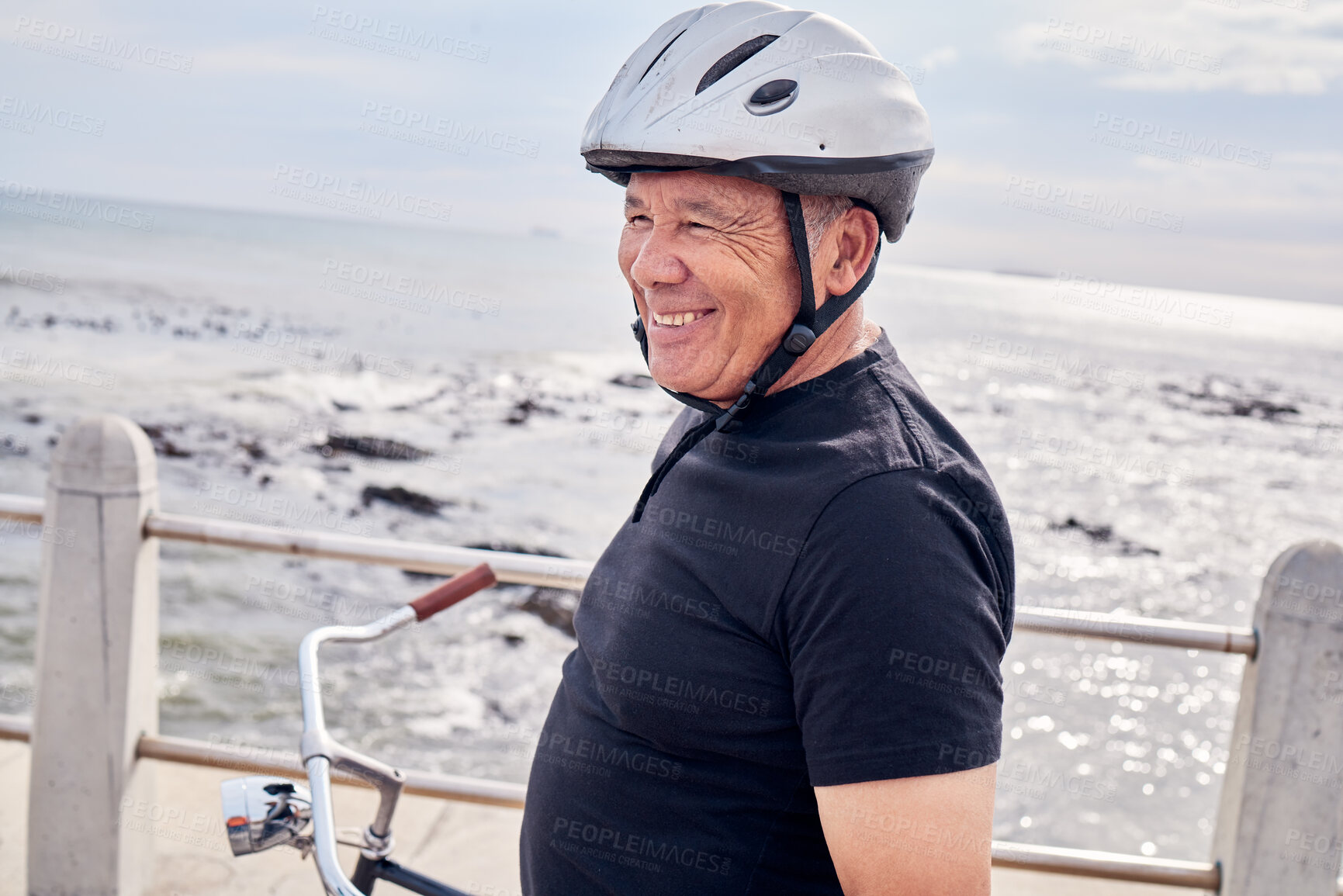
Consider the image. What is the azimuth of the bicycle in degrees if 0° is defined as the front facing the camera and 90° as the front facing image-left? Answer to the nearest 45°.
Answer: approximately 90°

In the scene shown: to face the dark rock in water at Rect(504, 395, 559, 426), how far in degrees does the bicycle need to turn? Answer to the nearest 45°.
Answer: approximately 90° to its right

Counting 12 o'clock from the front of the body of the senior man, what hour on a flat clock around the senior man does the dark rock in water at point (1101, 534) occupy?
The dark rock in water is roughly at 5 o'clock from the senior man.

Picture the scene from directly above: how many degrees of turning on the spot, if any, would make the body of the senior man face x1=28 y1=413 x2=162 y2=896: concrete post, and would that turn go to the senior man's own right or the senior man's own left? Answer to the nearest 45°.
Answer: approximately 90° to the senior man's own right

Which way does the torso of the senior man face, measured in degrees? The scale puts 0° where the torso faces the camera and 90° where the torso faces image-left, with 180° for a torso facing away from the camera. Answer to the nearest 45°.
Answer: approximately 45°

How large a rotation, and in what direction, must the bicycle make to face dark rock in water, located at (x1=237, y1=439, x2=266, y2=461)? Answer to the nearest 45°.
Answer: approximately 90° to its right

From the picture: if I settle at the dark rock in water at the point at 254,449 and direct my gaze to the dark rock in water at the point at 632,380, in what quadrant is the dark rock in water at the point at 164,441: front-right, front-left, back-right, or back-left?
back-left
